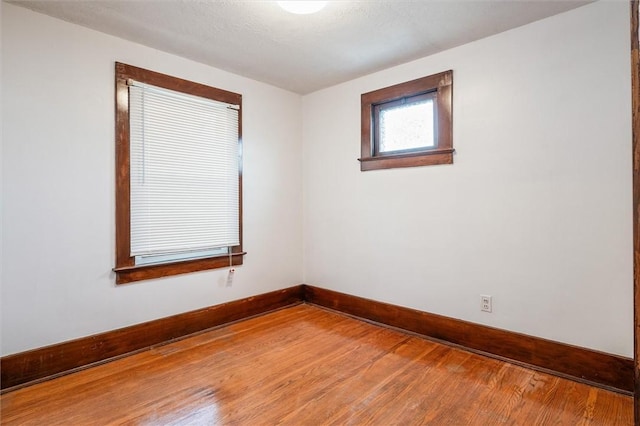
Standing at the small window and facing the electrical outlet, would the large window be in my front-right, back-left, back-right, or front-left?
back-right

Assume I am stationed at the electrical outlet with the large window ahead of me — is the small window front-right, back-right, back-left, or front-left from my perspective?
front-right

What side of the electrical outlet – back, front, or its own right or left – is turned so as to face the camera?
front

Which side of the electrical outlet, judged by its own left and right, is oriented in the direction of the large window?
right
